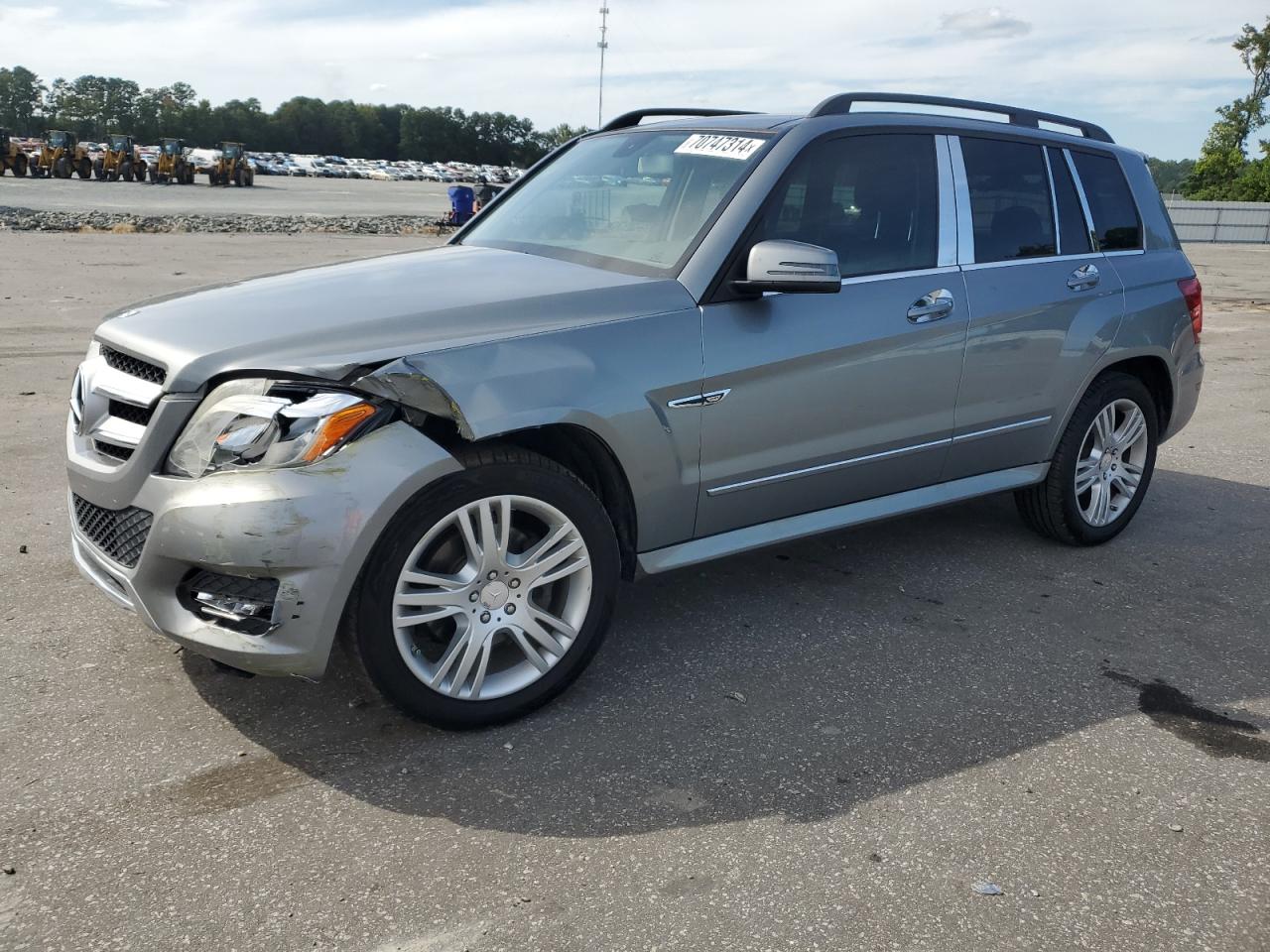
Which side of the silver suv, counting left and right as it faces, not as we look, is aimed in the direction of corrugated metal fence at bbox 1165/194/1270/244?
back

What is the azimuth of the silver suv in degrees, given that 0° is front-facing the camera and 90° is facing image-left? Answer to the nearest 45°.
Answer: approximately 45°
